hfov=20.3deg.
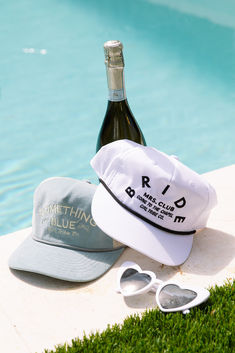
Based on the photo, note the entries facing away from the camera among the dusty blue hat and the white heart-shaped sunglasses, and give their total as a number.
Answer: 0

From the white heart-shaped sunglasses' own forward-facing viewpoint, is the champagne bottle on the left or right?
on its right

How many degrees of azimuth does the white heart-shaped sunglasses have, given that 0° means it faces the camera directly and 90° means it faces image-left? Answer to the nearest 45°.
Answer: approximately 45°

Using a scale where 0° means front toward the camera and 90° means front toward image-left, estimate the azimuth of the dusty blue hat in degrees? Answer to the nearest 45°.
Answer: approximately 45°

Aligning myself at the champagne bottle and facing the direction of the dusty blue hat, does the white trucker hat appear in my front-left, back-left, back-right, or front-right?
front-left
